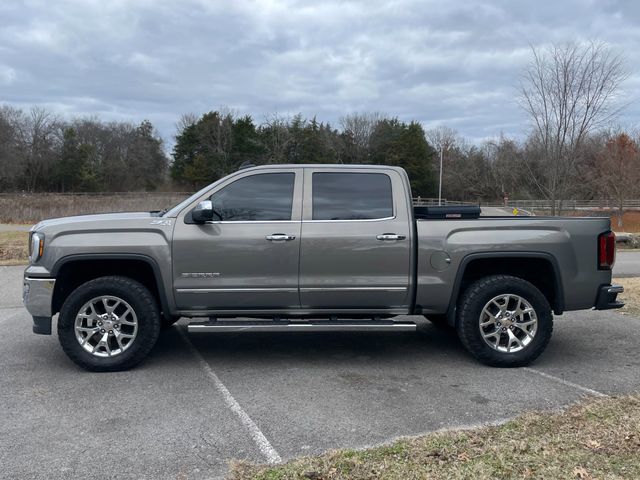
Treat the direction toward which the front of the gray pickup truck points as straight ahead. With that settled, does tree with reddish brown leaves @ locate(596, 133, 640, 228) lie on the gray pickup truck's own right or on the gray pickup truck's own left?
on the gray pickup truck's own right

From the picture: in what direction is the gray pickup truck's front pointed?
to the viewer's left
